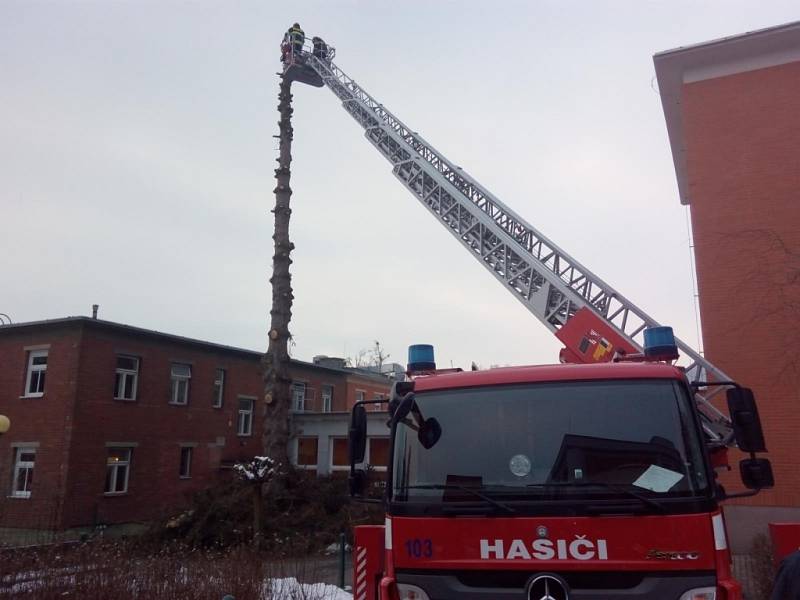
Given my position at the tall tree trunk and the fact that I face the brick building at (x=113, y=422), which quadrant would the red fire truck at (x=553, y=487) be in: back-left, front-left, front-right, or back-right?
back-left

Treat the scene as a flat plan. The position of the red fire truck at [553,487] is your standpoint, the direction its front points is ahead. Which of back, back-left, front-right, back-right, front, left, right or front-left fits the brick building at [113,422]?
back-right

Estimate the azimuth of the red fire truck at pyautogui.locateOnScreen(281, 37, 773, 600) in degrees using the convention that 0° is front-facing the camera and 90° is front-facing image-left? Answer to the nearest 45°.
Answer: approximately 0°

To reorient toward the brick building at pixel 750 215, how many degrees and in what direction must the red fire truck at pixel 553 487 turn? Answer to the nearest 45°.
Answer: approximately 135° to its left

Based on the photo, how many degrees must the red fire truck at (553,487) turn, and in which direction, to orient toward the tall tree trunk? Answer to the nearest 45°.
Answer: approximately 135° to its right
